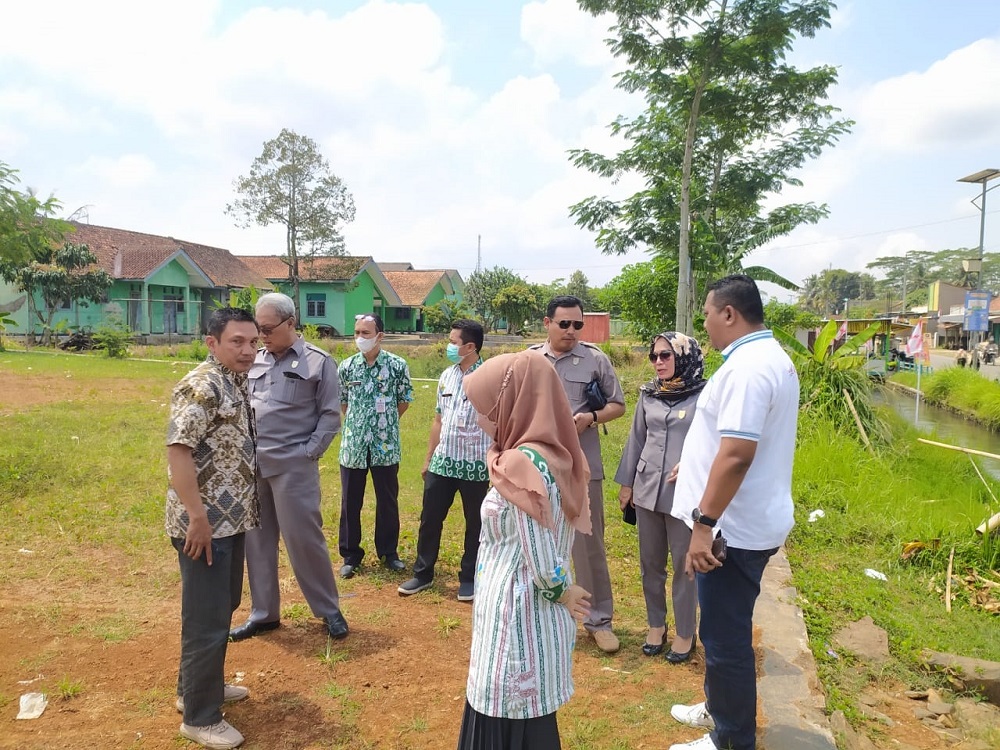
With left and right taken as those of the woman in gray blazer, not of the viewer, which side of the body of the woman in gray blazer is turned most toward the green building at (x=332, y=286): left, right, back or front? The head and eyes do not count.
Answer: right

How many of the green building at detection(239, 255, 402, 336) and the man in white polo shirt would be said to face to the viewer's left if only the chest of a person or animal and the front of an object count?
1

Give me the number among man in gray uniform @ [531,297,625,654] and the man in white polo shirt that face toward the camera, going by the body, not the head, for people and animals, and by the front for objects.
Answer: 1

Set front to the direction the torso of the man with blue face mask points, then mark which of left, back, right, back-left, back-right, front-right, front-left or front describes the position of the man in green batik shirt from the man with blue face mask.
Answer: right

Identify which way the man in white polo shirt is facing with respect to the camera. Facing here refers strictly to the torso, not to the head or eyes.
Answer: to the viewer's left

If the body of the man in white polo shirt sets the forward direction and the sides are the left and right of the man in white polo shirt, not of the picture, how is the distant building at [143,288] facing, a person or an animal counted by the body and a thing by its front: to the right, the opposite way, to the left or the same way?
the opposite way

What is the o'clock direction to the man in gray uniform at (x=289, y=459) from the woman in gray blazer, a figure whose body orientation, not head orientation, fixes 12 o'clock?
The man in gray uniform is roughly at 1 o'clock from the woman in gray blazer.

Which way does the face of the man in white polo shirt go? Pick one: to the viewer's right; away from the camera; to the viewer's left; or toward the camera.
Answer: to the viewer's left

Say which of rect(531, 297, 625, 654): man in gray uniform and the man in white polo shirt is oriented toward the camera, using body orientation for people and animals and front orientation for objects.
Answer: the man in gray uniform

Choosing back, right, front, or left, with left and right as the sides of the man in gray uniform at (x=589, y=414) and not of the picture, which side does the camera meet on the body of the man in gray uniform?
front

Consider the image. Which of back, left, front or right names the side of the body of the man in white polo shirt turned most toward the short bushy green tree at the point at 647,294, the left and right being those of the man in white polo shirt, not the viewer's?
right

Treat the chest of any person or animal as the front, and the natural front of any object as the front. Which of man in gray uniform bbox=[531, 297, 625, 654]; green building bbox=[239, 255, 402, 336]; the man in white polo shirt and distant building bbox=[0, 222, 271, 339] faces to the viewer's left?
the man in white polo shirt

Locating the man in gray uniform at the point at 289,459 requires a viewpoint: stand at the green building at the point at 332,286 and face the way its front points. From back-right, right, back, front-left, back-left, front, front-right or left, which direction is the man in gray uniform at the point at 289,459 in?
front-right

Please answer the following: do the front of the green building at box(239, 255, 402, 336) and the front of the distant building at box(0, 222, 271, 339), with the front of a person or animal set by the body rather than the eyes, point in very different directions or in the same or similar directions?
same or similar directions

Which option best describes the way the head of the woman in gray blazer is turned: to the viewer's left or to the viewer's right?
to the viewer's left

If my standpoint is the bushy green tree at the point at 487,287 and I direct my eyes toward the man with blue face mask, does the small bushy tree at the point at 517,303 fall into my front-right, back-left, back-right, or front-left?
front-left

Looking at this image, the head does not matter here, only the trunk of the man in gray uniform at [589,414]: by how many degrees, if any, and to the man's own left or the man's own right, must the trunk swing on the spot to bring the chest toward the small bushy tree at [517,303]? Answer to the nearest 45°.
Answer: approximately 180°

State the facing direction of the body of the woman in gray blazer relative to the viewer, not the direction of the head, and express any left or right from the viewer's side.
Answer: facing the viewer and to the left of the viewer
